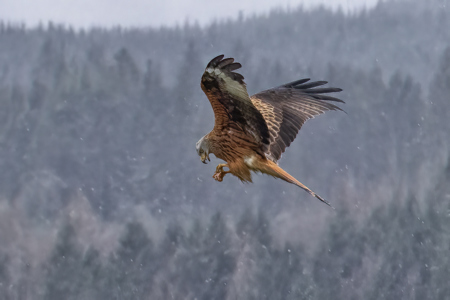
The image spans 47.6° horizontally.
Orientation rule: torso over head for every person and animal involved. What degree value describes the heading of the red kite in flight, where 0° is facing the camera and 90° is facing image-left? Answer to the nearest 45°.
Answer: approximately 90°
